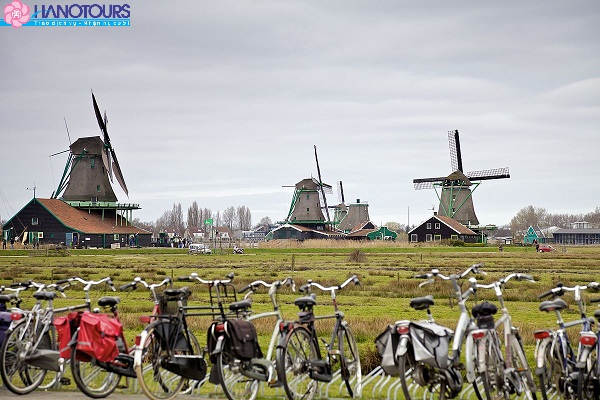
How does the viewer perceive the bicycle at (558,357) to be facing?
facing away from the viewer and to the right of the viewer

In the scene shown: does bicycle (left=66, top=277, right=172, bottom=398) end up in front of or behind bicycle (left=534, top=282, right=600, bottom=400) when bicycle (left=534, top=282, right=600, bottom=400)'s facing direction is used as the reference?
behind

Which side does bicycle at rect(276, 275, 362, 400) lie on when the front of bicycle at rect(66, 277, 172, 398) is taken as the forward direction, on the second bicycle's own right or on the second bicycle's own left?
on the second bicycle's own right

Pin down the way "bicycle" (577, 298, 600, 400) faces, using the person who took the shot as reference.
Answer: facing away from the viewer and to the right of the viewer

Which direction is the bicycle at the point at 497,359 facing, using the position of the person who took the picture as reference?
facing away from the viewer and to the right of the viewer

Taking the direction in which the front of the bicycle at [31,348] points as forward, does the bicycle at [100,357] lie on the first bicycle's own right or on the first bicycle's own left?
on the first bicycle's own right

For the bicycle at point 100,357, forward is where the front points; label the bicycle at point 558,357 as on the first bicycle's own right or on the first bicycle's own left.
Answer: on the first bicycle's own right

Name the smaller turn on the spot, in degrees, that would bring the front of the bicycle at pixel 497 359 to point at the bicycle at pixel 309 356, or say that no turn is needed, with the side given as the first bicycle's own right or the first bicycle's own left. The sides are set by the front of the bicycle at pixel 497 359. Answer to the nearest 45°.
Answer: approximately 135° to the first bicycle's own left
